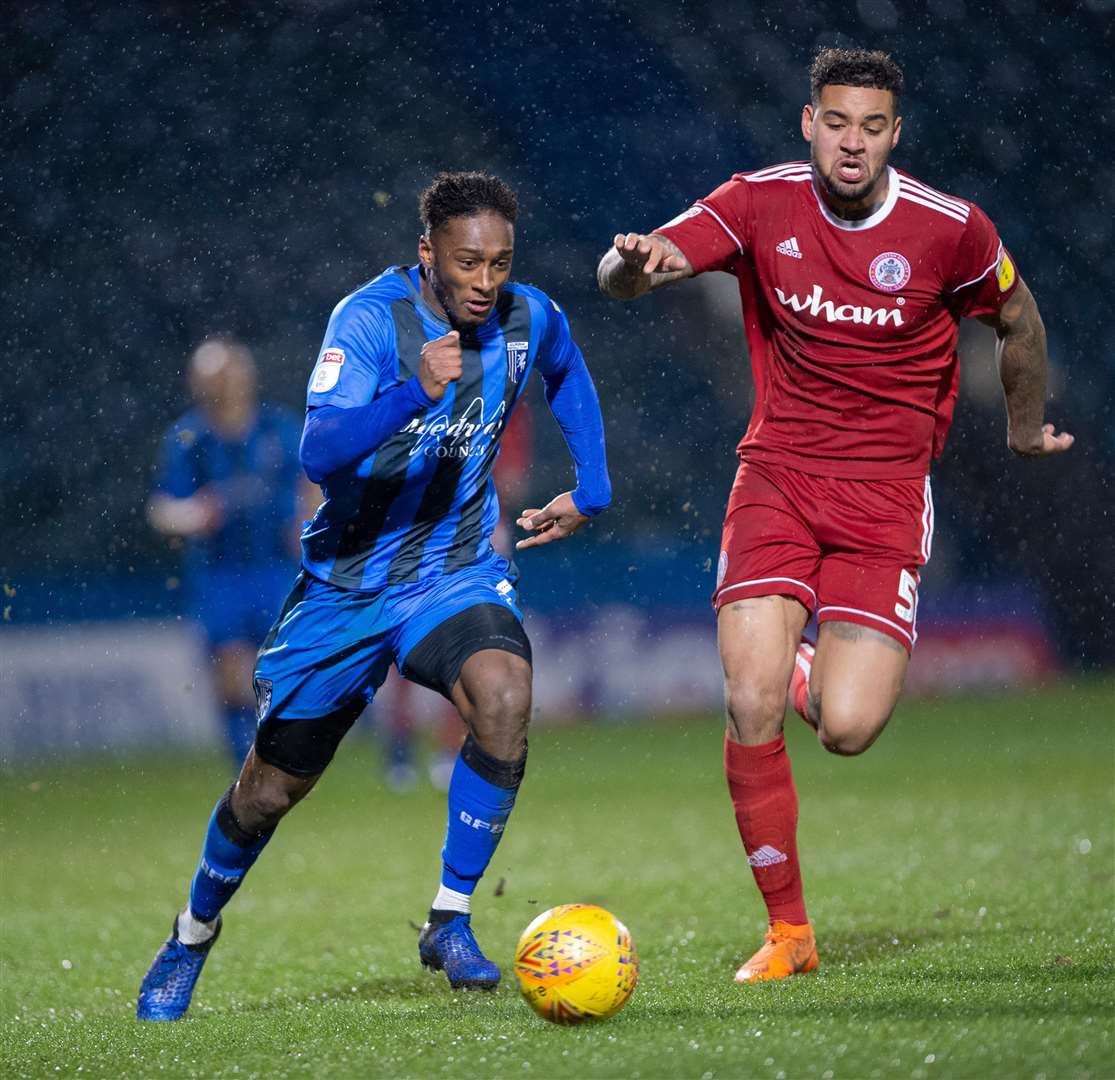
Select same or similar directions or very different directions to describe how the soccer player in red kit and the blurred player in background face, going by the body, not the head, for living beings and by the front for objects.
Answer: same or similar directions

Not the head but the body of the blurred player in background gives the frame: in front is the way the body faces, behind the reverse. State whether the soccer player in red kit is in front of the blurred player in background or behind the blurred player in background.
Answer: in front

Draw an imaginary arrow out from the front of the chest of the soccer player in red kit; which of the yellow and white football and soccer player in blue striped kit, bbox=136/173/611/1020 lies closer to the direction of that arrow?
the yellow and white football

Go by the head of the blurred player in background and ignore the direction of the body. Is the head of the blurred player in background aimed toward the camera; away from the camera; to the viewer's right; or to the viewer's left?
toward the camera

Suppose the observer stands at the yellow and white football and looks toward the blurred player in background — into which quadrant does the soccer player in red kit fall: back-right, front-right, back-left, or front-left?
front-right

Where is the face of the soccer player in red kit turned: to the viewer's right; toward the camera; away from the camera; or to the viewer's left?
toward the camera

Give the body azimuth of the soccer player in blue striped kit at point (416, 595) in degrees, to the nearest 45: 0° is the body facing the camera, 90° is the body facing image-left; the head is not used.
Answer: approximately 315°

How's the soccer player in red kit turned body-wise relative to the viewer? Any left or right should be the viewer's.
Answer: facing the viewer

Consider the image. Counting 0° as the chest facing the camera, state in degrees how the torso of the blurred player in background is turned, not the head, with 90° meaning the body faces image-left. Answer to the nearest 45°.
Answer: approximately 0°

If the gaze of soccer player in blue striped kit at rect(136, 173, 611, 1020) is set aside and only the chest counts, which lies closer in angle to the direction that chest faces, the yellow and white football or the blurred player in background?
the yellow and white football

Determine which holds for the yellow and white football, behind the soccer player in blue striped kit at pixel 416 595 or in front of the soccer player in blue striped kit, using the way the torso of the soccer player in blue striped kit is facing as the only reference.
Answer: in front

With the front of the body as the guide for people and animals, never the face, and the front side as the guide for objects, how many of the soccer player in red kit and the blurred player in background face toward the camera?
2

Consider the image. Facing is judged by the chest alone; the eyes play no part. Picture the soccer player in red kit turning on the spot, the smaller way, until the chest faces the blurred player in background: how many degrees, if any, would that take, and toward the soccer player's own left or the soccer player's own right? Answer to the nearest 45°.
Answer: approximately 135° to the soccer player's own right

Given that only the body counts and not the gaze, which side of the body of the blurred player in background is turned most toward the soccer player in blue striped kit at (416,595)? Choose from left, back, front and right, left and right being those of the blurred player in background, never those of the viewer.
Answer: front

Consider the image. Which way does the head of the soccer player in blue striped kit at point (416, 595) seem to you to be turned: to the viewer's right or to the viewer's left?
to the viewer's right
